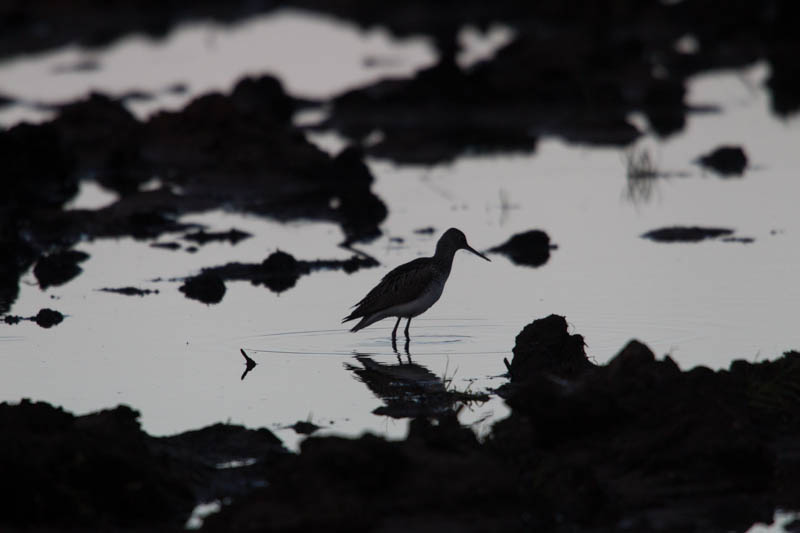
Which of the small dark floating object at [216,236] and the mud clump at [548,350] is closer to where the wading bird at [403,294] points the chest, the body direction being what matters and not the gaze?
the mud clump

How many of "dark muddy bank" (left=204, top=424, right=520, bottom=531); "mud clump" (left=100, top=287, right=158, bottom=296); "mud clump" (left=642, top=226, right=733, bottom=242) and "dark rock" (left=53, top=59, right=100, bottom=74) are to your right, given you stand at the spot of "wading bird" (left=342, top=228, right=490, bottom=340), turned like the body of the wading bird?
1

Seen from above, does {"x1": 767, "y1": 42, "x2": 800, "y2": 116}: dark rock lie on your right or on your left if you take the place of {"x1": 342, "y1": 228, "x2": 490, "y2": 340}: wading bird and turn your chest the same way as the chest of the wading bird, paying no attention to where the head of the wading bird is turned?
on your left

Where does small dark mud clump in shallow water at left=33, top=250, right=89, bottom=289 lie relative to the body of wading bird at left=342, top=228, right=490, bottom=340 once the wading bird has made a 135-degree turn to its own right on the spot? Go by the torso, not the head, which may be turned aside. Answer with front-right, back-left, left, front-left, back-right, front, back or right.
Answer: right

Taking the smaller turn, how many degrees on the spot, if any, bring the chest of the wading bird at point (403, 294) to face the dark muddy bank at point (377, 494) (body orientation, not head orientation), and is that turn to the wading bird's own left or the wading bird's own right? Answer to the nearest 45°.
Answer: approximately 90° to the wading bird's own right

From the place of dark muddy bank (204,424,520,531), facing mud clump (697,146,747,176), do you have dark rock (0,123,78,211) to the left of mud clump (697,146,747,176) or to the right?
left

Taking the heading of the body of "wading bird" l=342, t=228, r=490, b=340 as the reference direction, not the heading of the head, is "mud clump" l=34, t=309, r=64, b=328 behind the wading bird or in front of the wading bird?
behind

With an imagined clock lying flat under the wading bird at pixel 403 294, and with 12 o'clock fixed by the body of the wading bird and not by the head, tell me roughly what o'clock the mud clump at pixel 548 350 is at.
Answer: The mud clump is roughly at 2 o'clock from the wading bird.

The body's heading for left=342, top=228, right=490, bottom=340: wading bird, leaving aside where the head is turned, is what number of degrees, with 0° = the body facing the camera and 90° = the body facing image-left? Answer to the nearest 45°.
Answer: approximately 270°

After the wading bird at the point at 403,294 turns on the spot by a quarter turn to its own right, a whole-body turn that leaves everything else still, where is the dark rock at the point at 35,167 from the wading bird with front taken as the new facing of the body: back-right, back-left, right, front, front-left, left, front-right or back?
back-right

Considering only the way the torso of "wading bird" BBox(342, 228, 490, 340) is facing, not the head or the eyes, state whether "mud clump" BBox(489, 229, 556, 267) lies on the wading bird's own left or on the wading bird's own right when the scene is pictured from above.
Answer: on the wading bird's own left

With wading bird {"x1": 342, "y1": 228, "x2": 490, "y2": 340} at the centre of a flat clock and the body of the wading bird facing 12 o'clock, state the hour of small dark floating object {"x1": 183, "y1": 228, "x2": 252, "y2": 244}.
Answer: The small dark floating object is roughly at 8 o'clock from the wading bird.
